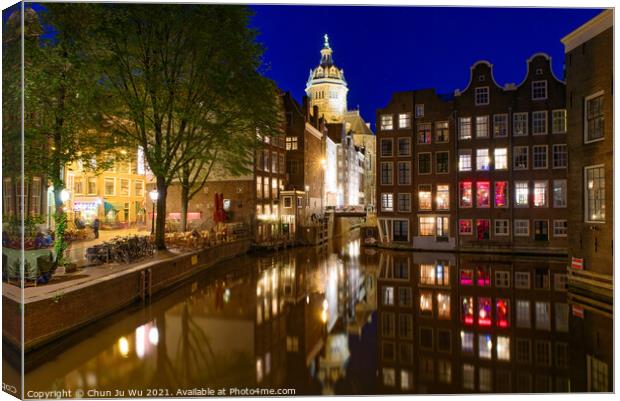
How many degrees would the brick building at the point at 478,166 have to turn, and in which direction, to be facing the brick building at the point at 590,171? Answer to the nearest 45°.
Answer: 0° — it already faces it

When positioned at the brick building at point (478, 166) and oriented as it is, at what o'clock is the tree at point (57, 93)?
The tree is roughly at 1 o'clock from the brick building.

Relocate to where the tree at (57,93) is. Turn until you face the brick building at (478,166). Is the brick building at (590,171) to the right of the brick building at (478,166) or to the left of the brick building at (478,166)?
right

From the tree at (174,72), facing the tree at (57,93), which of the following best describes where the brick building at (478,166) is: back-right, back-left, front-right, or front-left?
back-left

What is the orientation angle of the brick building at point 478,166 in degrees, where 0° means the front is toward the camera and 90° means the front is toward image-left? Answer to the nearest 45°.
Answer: approximately 0°
